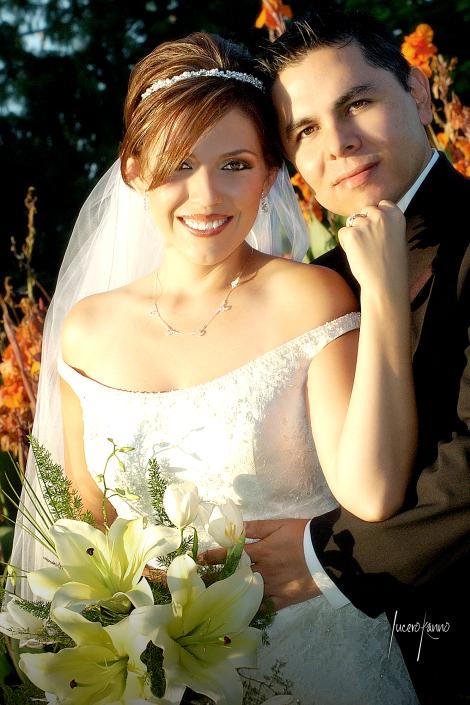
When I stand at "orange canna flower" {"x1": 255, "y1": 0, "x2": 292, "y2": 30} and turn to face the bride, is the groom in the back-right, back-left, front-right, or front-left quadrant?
front-left

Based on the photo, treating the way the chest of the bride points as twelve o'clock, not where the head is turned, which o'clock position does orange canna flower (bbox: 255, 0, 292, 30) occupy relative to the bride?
The orange canna flower is roughly at 7 o'clock from the bride.

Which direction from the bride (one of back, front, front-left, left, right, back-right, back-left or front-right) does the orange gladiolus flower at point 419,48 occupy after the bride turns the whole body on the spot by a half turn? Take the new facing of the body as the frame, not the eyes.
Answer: front-right

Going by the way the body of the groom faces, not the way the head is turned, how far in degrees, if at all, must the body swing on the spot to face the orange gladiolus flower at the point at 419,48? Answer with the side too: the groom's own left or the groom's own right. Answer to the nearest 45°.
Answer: approximately 135° to the groom's own right

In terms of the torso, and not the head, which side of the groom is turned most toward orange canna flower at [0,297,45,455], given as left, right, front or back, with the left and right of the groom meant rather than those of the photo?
right

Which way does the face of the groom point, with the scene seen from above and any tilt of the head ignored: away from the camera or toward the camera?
toward the camera

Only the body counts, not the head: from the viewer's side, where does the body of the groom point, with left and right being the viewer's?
facing the viewer and to the left of the viewer

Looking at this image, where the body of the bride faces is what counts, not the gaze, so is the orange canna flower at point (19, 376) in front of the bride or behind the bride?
behind

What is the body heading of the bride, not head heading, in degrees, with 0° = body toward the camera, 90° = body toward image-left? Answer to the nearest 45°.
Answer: approximately 0°

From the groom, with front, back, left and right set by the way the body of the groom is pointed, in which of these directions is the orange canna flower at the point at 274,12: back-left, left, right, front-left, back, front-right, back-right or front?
back-right

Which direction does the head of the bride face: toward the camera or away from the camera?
toward the camera
